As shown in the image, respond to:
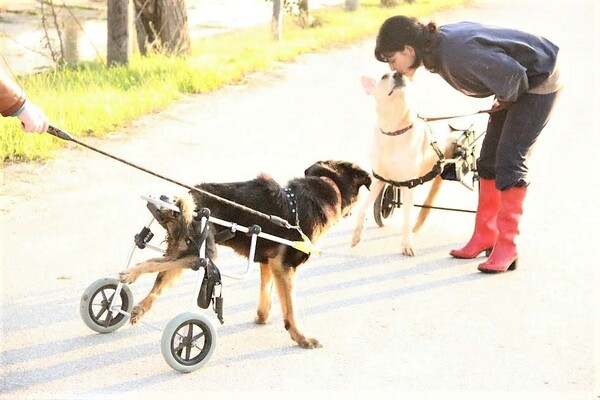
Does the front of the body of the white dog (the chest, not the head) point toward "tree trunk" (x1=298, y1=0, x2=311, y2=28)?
no

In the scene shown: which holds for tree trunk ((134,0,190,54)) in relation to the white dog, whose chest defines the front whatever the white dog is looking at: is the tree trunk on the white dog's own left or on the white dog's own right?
on the white dog's own right

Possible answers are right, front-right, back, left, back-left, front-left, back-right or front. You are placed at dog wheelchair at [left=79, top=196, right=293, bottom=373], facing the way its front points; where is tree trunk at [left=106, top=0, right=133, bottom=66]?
front-left

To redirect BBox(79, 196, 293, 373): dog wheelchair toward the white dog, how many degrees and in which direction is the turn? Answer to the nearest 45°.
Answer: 0° — it already faces it

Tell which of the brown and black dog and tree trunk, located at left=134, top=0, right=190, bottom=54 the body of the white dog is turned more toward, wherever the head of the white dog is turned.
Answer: the brown and black dog

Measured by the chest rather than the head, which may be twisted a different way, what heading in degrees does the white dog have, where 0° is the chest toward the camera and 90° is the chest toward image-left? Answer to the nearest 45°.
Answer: approximately 45°

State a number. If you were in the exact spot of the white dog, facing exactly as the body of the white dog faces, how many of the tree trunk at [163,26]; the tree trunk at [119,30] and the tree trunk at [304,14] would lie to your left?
0

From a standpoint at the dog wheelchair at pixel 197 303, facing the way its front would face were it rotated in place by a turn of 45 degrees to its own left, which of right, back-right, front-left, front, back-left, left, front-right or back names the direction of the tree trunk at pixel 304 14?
front

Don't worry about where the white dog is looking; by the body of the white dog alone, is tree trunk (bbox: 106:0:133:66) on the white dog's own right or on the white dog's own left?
on the white dog's own right

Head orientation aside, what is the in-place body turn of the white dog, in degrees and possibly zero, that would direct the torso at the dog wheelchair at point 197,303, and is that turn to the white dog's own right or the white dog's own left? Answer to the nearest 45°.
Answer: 0° — it already faces it

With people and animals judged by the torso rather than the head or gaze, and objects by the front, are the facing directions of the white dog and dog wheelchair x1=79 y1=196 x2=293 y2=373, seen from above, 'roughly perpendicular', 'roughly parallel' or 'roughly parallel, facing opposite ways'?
roughly parallel, facing opposite ways

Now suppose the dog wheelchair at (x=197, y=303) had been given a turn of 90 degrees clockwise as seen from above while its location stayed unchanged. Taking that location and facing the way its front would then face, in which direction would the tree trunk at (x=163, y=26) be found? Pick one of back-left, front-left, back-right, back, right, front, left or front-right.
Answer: back-left
